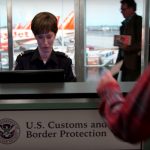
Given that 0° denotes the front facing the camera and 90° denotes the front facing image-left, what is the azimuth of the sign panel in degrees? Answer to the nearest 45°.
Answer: approximately 0°

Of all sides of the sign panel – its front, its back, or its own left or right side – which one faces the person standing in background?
back
